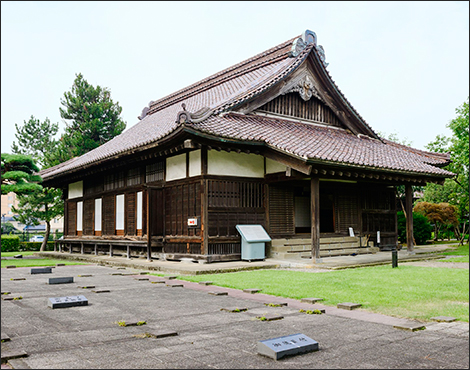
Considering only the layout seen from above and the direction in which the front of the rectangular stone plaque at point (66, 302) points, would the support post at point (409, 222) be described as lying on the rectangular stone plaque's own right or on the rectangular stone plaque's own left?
on the rectangular stone plaque's own left

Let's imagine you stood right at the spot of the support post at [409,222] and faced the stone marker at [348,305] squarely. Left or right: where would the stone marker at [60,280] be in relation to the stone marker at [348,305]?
right

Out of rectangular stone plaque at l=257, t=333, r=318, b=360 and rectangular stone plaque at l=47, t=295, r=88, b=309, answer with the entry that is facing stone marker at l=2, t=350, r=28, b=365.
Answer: rectangular stone plaque at l=47, t=295, r=88, b=309

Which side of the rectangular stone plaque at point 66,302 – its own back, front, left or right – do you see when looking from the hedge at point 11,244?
back

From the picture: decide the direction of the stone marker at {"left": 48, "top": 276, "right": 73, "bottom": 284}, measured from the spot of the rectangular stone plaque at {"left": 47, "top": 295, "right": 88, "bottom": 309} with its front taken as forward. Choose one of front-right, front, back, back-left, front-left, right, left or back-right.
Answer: back

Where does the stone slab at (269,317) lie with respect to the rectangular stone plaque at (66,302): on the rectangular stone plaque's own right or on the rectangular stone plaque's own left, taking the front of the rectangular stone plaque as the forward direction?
on the rectangular stone plaque's own left

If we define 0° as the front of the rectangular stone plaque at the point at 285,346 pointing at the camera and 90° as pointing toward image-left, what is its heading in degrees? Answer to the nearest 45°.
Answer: approximately 315°

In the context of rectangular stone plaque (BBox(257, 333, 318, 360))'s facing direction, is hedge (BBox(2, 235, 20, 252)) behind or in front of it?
behind
